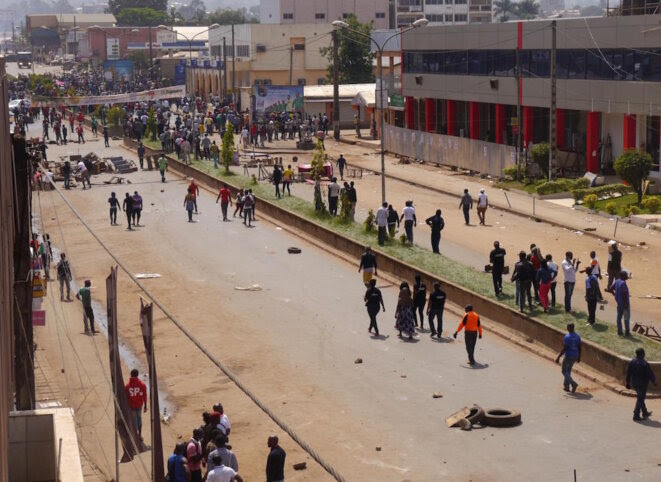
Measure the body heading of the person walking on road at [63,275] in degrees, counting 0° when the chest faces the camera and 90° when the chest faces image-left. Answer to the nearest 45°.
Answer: approximately 180°

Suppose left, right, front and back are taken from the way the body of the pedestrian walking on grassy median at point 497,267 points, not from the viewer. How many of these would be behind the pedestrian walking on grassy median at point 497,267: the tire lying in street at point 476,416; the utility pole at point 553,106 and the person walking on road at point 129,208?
1

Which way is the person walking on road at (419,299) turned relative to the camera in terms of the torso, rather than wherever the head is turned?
away from the camera

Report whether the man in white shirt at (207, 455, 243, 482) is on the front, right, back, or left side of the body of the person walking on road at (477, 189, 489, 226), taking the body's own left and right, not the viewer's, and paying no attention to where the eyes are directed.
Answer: back

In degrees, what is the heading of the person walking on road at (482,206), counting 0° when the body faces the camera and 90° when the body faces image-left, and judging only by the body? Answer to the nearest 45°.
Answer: approximately 180°

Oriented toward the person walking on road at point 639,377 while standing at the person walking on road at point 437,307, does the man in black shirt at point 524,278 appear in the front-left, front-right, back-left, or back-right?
front-left

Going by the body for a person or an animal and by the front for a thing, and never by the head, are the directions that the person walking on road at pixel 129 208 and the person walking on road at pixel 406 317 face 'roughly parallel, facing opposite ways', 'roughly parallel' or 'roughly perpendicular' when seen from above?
roughly parallel

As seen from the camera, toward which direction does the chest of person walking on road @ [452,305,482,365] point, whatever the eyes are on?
away from the camera

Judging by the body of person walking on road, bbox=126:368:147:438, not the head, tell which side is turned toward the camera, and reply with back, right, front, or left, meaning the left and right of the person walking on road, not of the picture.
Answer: back

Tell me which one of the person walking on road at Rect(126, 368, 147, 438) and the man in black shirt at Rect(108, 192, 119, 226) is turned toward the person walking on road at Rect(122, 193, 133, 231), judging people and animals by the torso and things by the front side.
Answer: the person walking on road at Rect(126, 368, 147, 438)

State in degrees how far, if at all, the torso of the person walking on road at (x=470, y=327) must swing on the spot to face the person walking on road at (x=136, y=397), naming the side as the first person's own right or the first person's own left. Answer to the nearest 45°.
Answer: approximately 135° to the first person's own left

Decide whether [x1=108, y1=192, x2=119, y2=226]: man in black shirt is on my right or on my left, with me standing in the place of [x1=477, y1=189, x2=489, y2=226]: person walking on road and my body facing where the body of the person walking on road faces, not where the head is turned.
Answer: on my left

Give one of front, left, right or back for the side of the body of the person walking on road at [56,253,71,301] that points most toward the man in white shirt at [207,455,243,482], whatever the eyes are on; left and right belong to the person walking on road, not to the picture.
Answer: back

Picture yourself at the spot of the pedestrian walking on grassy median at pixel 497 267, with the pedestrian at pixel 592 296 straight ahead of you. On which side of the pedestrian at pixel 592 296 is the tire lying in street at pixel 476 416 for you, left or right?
right

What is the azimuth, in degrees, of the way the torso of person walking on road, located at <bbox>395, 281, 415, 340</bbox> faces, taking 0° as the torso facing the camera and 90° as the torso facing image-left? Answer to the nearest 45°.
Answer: approximately 180°
